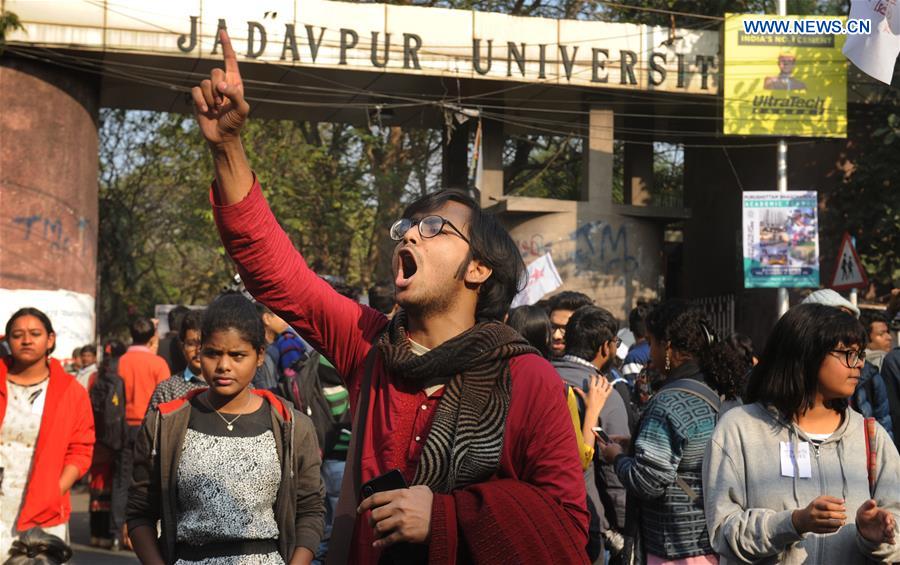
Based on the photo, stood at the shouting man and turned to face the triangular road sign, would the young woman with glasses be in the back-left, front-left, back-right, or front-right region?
front-right

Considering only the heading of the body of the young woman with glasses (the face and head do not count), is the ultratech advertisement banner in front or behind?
behind

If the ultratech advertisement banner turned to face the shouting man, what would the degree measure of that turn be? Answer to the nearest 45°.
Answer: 0° — it already faces them

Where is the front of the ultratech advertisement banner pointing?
toward the camera

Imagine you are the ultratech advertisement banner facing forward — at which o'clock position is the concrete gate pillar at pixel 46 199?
The concrete gate pillar is roughly at 2 o'clock from the ultratech advertisement banner.

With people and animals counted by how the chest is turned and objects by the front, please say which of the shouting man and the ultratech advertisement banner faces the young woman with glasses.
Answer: the ultratech advertisement banner

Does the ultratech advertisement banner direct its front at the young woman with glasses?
yes

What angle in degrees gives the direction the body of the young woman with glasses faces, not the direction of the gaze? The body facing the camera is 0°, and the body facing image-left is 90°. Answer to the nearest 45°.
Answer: approximately 315°

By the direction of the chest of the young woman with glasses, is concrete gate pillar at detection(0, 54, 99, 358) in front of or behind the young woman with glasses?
behind

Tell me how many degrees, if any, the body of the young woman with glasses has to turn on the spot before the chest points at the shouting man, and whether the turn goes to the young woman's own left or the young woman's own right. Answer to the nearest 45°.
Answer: approximately 90° to the young woman's own right

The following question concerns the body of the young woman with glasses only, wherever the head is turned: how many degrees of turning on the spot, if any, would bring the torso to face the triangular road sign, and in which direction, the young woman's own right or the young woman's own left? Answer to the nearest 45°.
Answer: approximately 135° to the young woman's own left

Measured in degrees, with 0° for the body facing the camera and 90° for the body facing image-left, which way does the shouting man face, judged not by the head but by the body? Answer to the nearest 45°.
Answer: approximately 45°

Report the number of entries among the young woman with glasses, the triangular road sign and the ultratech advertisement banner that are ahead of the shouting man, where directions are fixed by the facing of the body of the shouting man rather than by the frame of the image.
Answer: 0

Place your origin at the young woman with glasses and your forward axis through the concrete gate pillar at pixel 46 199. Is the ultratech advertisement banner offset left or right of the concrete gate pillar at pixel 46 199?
right

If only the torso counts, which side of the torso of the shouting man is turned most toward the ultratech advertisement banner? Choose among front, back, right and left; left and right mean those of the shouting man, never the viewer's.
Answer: back
